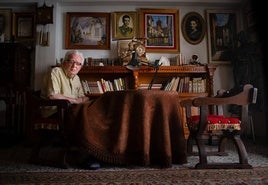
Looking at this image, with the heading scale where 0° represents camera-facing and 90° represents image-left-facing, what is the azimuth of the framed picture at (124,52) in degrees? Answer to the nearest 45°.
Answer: approximately 0°

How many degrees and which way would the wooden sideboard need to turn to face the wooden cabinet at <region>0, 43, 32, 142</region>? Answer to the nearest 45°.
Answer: approximately 90° to its right

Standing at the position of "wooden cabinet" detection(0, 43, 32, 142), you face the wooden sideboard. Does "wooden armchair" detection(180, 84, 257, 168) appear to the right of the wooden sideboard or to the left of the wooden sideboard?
right

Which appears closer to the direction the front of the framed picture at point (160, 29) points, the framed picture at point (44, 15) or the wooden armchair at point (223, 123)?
the wooden armchair

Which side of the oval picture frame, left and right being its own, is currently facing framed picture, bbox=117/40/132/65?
right

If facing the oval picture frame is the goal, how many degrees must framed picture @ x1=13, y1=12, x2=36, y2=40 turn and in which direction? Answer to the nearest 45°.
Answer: approximately 90° to its left

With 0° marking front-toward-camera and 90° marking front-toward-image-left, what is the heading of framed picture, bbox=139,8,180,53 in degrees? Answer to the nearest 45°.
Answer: approximately 0°
